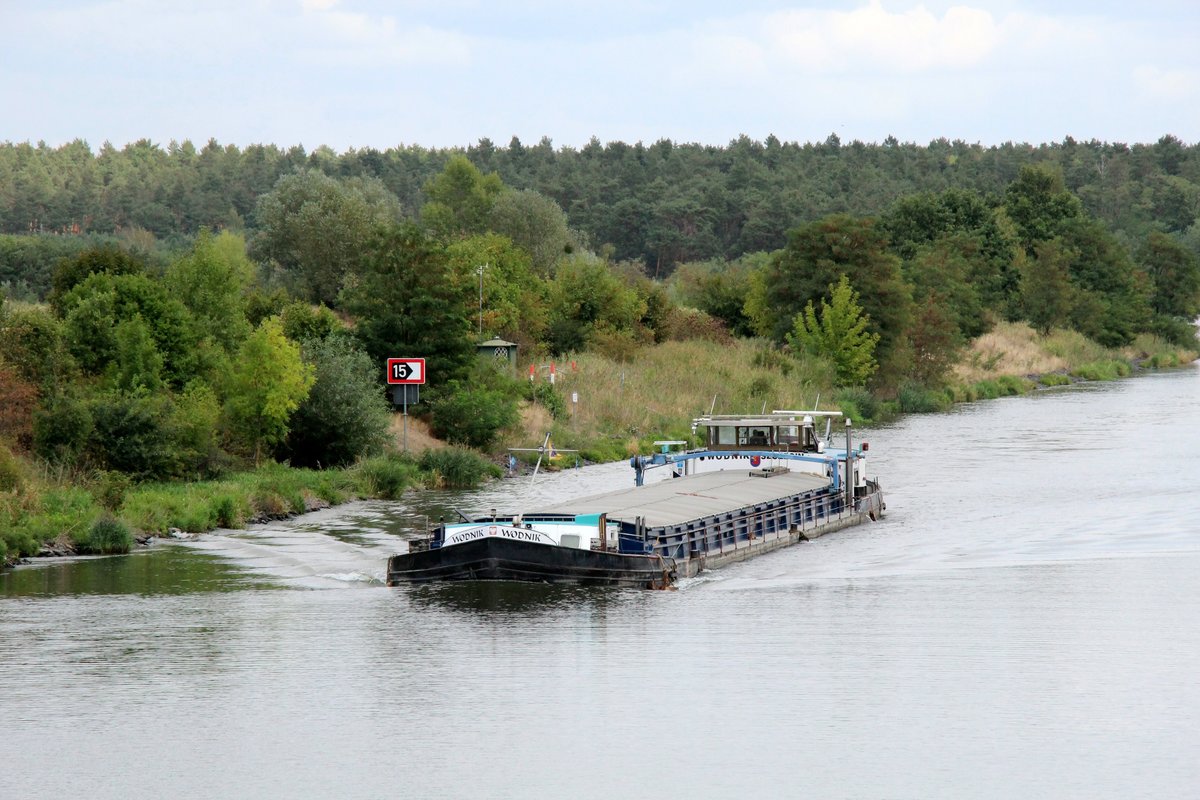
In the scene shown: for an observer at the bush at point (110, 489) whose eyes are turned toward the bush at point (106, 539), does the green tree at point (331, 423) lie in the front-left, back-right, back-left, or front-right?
back-left

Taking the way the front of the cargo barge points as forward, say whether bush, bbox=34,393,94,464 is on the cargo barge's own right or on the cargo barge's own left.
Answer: on the cargo barge's own right

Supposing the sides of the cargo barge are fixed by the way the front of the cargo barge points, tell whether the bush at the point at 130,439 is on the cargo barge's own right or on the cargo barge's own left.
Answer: on the cargo barge's own right

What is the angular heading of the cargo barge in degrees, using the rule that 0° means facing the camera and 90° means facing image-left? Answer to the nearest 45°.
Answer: approximately 45°

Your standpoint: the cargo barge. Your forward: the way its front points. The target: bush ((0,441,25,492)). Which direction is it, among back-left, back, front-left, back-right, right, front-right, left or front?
front-right

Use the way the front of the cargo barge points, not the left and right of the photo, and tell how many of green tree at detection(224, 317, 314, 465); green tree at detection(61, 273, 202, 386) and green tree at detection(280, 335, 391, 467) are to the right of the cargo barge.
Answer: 3

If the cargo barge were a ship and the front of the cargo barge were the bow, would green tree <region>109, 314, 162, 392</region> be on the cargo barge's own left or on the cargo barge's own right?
on the cargo barge's own right

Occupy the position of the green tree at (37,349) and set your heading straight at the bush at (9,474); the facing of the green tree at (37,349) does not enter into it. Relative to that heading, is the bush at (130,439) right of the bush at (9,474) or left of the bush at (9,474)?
left

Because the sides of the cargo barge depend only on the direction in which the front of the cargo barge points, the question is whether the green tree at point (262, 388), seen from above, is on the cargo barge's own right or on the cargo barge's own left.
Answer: on the cargo barge's own right

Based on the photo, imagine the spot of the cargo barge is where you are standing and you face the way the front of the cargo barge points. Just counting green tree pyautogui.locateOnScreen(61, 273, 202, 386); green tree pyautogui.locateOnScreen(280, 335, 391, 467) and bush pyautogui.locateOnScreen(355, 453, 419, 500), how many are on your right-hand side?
3

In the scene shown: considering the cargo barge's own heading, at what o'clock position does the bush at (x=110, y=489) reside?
The bush is roughly at 2 o'clock from the cargo barge.

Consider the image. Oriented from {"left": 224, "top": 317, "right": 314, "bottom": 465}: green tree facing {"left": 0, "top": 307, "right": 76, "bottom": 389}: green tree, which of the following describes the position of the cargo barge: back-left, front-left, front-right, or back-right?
back-left
